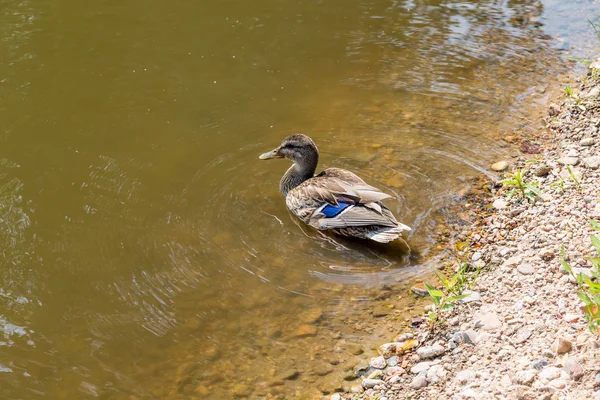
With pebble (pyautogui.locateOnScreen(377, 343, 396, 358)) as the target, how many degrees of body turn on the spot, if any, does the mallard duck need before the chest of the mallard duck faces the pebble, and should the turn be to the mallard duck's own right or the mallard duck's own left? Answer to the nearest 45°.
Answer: approximately 135° to the mallard duck's own left

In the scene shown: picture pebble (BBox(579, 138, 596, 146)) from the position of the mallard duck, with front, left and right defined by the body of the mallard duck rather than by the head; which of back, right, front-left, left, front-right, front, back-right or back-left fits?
back-right

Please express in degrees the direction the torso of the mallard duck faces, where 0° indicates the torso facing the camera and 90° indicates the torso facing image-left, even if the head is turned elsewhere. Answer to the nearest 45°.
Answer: approximately 135°

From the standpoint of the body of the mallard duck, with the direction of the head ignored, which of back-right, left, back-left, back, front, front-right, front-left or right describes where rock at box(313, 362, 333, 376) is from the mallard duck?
back-left

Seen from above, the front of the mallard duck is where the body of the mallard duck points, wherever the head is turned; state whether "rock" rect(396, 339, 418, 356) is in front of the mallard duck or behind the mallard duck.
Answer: behind

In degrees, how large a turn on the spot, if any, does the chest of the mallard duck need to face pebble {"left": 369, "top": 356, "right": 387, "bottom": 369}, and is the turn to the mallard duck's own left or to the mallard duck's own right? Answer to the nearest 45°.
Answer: approximately 135° to the mallard duck's own left

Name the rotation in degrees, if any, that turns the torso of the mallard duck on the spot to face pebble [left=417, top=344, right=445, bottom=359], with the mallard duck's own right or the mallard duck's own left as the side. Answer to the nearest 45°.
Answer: approximately 135° to the mallard duck's own left

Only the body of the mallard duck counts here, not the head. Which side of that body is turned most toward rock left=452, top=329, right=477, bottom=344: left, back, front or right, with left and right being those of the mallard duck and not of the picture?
back

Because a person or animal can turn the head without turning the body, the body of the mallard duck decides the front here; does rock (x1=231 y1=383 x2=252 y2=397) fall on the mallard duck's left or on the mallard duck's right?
on the mallard duck's left

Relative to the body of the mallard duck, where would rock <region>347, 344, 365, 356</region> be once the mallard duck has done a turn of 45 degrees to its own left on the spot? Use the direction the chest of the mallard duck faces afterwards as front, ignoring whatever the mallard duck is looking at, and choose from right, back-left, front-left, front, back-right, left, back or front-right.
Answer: left

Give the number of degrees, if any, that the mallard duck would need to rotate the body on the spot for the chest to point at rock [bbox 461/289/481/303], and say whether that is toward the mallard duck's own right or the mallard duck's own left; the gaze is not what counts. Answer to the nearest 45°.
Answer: approximately 180°

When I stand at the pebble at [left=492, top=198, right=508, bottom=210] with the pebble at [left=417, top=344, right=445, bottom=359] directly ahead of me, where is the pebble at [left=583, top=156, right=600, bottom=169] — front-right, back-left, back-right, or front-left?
back-left
